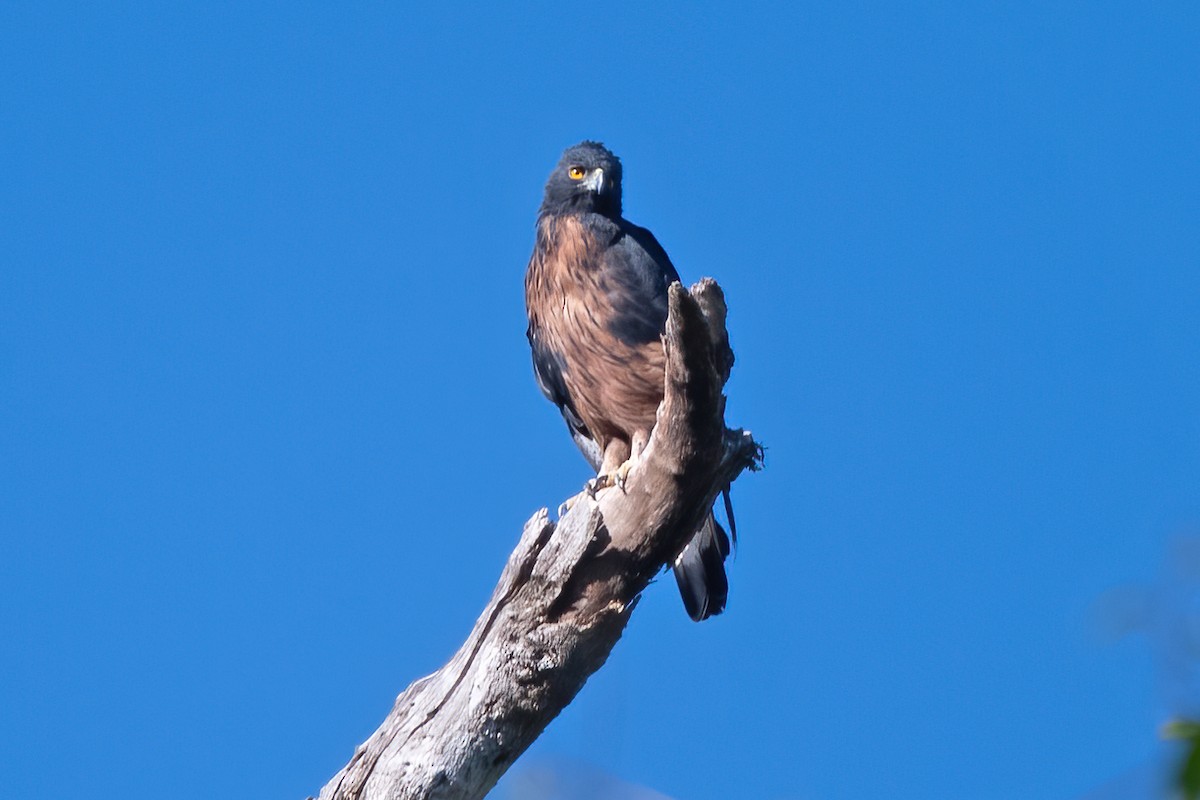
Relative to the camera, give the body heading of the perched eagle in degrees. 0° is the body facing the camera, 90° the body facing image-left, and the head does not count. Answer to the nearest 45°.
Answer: approximately 45°
